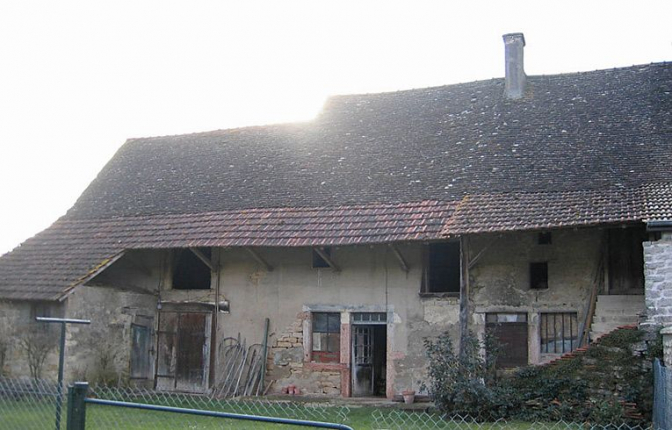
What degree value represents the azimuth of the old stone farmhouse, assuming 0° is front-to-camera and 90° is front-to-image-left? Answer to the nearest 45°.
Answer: approximately 0°

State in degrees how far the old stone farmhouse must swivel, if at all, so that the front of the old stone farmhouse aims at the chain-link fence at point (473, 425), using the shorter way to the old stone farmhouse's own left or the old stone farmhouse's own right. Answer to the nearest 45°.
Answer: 0° — it already faces it

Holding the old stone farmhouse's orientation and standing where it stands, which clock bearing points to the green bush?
The green bush is roughly at 11 o'clock from the old stone farmhouse.
